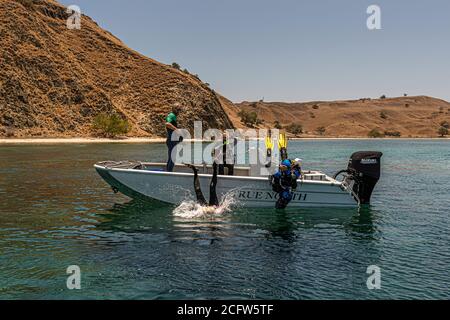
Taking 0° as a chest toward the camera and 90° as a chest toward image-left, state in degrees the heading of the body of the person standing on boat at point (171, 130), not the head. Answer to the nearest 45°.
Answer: approximately 270°

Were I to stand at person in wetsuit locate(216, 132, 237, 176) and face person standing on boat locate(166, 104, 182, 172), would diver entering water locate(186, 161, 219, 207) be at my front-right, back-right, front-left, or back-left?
front-left

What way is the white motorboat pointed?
to the viewer's left

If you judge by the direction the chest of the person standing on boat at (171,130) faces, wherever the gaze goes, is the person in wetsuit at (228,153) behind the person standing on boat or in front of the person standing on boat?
in front
